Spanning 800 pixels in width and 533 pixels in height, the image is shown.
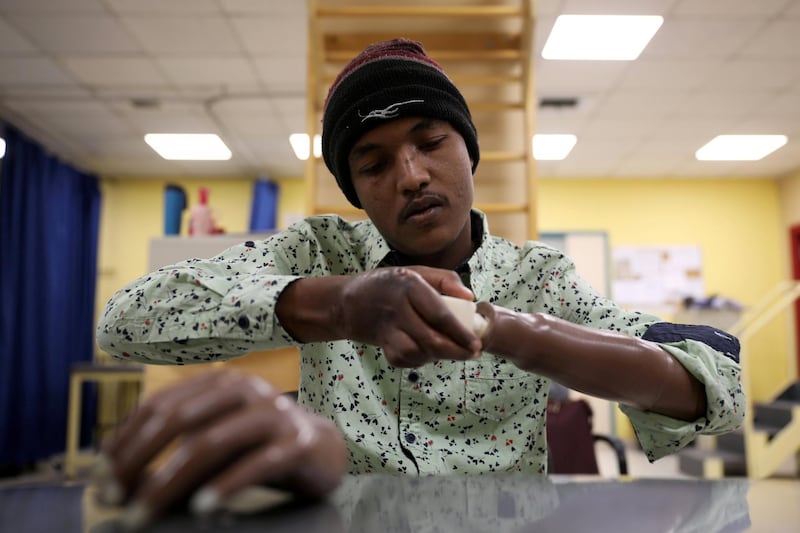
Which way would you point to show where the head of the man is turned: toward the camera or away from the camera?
toward the camera

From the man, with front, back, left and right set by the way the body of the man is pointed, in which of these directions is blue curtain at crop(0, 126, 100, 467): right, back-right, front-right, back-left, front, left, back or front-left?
back-right

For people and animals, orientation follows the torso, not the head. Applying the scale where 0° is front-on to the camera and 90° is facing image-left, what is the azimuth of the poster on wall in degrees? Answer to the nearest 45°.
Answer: approximately 0°

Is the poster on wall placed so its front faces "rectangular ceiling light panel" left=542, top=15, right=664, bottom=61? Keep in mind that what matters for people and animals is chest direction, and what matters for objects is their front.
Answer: yes

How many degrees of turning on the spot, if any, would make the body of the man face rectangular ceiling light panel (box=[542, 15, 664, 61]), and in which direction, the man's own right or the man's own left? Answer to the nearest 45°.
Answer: approximately 135° to the man's own left

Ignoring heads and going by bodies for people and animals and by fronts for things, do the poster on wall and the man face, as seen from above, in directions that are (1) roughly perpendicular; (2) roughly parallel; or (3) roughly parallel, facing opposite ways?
roughly parallel

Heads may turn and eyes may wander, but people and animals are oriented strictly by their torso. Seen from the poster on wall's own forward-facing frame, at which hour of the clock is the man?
The man is roughly at 12 o'clock from the poster on wall.

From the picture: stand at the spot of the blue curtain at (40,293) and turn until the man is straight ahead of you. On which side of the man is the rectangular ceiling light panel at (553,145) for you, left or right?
left

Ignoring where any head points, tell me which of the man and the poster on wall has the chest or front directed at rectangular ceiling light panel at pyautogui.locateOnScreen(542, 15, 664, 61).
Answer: the poster on wall

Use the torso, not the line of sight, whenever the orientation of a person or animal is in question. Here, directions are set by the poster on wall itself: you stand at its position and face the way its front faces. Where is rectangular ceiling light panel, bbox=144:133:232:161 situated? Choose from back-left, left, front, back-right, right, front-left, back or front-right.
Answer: front-right

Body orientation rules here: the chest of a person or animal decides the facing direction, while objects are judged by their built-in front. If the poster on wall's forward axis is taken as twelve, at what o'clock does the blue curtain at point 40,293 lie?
The blue curtain is roughly at 2 o'clock from the poster on wall.

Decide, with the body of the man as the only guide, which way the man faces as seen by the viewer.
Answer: toward the camera

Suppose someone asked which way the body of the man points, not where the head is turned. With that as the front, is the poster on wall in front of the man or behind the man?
behind

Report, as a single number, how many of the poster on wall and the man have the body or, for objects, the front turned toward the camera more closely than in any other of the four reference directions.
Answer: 2

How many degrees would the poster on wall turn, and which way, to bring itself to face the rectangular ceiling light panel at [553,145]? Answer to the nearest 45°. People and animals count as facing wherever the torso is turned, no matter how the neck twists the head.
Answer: approximately 45° to its right

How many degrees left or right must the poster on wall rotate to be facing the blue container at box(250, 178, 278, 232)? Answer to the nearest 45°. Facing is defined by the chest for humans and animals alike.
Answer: approximately 45° to its right
